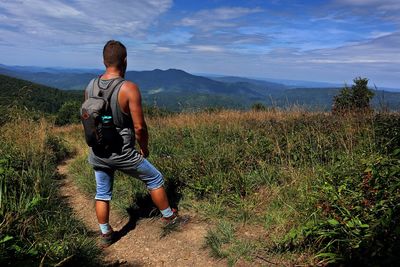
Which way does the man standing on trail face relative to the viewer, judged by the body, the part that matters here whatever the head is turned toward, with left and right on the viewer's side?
facing away from the viewer and to the right of the viewer

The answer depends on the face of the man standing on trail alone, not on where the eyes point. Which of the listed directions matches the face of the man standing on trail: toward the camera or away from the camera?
away from the camera
